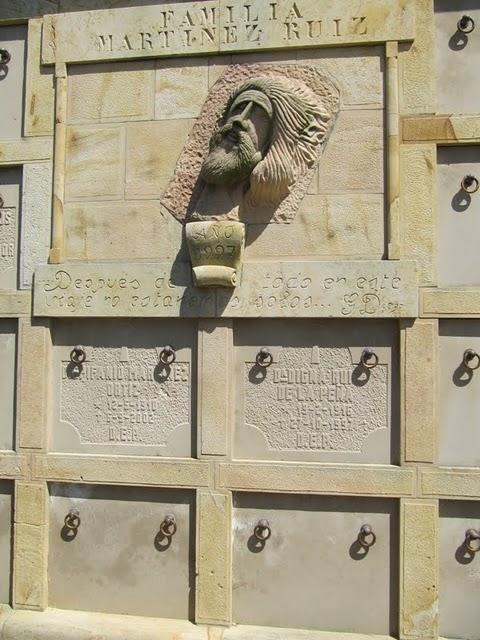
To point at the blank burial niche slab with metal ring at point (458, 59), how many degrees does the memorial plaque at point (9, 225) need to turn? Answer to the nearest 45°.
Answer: approximately 45° to its left

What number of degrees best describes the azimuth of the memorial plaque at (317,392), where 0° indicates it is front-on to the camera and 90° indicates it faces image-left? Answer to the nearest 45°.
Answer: approximately 0°

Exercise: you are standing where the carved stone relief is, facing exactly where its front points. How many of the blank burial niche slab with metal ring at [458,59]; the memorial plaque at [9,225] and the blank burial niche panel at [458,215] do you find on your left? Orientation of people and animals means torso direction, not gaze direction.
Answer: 2

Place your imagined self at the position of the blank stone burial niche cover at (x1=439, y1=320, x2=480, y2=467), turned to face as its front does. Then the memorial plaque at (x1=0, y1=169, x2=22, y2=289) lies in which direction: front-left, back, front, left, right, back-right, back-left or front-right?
right

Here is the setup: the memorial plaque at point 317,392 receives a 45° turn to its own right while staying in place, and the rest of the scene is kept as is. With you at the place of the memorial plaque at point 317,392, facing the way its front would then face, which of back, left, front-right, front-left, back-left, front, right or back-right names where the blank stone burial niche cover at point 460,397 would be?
back-left

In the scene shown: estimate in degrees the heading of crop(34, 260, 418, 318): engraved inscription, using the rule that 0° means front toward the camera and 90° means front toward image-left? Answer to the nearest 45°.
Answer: approximately 0°

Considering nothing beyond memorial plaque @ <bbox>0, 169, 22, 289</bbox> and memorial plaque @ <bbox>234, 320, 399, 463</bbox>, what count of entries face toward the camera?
2
